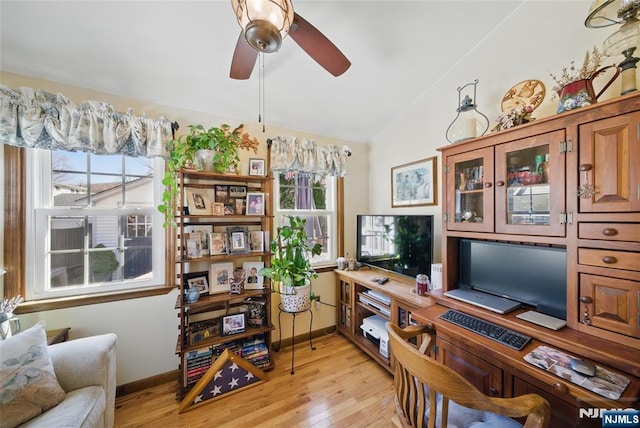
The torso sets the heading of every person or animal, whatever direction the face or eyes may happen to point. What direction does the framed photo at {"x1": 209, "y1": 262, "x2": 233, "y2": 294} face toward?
toward the camera

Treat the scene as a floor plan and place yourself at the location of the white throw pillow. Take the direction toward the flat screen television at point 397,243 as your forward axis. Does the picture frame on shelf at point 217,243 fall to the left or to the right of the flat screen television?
left

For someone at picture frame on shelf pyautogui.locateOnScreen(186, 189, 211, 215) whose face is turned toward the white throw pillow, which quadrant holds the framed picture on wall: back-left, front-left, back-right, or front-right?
back-left

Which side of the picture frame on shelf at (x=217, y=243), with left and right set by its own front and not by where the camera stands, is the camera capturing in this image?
front

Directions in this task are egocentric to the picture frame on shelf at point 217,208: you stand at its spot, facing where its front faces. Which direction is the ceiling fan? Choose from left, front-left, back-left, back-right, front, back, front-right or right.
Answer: front

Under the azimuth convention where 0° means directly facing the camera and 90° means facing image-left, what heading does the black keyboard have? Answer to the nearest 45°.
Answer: approximately 45°

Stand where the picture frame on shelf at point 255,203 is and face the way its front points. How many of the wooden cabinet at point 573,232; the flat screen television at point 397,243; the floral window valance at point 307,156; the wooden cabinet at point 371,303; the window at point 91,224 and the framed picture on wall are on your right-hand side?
1

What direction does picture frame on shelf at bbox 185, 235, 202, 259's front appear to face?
toward the camera

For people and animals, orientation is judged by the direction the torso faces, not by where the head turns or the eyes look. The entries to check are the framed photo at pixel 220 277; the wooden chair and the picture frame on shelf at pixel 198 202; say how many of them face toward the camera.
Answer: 2

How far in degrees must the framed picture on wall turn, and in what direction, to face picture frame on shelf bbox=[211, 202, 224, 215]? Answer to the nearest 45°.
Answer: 0° — it already faces it

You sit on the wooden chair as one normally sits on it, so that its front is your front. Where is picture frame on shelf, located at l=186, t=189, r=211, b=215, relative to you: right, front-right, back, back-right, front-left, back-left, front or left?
back-left

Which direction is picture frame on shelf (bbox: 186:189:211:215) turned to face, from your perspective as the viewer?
facing the viewer

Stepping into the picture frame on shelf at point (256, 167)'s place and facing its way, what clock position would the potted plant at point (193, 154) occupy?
The potted plant is roughly at 2 o'clock from the picture frame on shelf.

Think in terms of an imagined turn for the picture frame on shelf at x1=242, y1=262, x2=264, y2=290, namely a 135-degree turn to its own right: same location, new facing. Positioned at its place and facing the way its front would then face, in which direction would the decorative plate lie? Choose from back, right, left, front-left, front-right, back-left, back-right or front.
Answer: back
